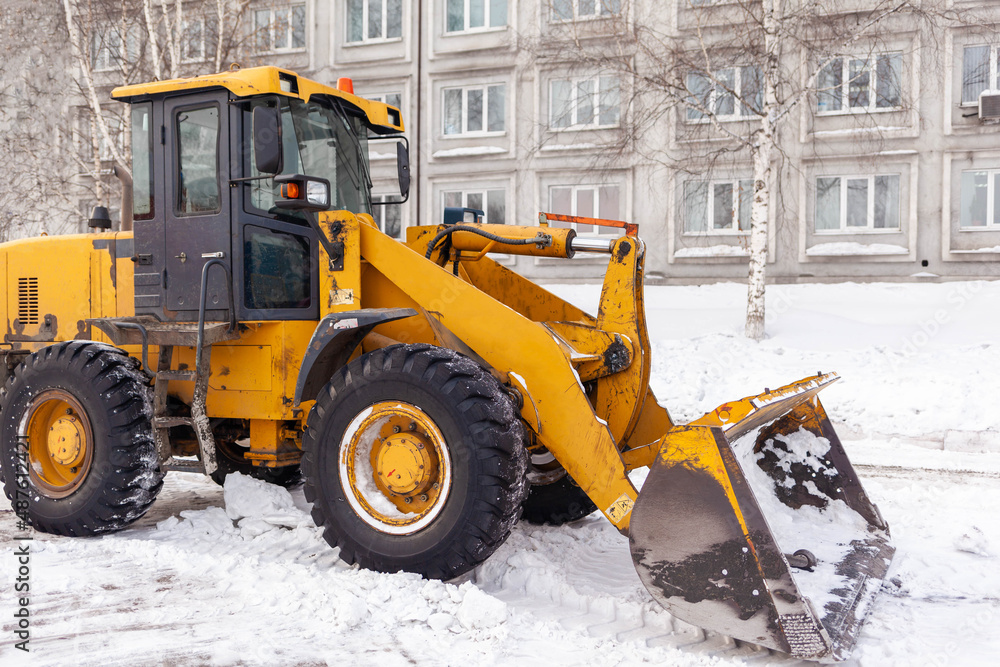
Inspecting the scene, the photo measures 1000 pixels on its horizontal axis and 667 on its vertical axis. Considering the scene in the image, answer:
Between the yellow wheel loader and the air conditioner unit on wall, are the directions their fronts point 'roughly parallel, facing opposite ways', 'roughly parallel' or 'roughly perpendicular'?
roughly perpendicular

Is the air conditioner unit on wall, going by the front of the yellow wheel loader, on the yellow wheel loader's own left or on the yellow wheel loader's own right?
on the yellow wheel loader's own left

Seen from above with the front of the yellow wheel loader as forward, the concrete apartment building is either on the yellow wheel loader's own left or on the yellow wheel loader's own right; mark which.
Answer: on the yellow wheel loader's own left

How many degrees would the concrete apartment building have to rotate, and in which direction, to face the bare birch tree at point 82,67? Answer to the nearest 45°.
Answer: approximately 90° to its right

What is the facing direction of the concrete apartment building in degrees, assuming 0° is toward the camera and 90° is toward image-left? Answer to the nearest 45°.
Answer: approximately 0°

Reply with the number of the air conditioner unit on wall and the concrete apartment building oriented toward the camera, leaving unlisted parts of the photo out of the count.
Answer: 2

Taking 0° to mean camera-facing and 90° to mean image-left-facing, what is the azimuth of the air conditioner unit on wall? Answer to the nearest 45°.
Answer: approximately 0°

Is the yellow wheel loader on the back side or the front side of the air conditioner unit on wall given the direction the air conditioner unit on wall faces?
on the front side

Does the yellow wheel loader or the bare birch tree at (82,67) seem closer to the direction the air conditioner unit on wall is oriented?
the yellow wheel loader

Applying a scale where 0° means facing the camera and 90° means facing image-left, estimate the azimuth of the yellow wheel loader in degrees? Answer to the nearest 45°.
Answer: approximately 315°
